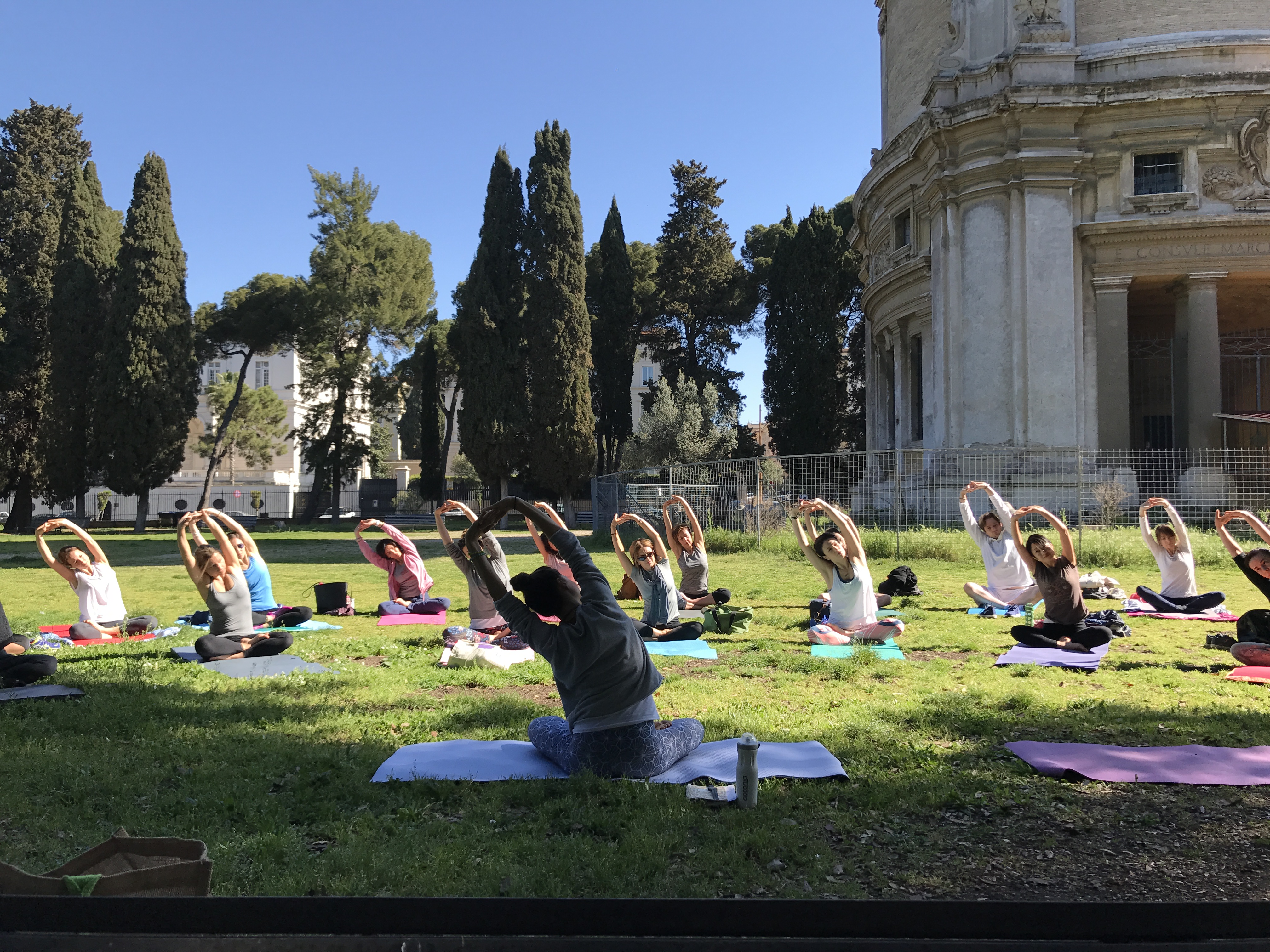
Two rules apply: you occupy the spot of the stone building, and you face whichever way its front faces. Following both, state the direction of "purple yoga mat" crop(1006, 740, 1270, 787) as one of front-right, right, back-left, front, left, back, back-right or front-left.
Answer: front

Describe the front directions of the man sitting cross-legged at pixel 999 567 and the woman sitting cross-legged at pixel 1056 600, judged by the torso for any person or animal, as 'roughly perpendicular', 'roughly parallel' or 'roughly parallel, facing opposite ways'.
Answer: roughly parallel

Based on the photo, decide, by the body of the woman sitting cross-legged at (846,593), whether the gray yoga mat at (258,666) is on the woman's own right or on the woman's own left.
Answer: on the woman's own right

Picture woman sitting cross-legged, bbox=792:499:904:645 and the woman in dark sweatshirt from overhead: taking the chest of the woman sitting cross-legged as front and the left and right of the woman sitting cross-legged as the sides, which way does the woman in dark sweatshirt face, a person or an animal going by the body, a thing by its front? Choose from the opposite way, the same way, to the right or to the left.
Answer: the opposite way

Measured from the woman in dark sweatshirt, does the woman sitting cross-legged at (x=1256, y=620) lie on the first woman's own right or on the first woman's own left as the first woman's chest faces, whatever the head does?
on the first woman's own right

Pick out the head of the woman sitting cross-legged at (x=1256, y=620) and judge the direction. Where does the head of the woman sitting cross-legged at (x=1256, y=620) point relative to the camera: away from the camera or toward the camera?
toward the camera

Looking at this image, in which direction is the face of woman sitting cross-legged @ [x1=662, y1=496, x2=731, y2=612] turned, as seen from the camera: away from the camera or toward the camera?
toward the camera

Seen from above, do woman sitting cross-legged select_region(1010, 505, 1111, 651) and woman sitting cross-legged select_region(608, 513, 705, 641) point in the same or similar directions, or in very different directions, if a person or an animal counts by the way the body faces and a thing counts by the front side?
same or similar directions

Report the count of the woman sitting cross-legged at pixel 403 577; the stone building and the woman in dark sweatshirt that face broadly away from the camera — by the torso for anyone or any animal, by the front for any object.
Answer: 1

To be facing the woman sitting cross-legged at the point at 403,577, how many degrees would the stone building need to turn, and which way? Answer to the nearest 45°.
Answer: approximately 45° to its right

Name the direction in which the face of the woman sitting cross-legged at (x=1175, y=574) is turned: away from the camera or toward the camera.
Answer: toward the camera

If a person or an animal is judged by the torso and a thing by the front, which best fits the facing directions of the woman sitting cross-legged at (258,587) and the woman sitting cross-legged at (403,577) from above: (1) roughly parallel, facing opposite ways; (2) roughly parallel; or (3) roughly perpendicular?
roughly parallel

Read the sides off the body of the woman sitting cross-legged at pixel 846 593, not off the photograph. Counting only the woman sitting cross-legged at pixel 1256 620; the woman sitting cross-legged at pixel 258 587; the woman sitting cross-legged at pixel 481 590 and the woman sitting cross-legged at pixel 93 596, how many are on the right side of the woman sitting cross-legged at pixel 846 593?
3

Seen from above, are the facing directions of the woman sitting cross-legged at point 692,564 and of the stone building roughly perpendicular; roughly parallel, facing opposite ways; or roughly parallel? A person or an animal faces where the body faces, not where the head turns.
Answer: roughly parallel

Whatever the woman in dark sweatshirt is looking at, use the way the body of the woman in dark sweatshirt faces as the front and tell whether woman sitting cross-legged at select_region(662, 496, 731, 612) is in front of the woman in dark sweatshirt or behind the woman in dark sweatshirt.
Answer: in front

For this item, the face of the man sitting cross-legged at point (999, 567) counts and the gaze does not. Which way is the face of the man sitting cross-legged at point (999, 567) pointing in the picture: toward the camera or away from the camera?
toward the camera

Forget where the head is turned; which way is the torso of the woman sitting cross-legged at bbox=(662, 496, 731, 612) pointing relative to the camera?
toward the camera
